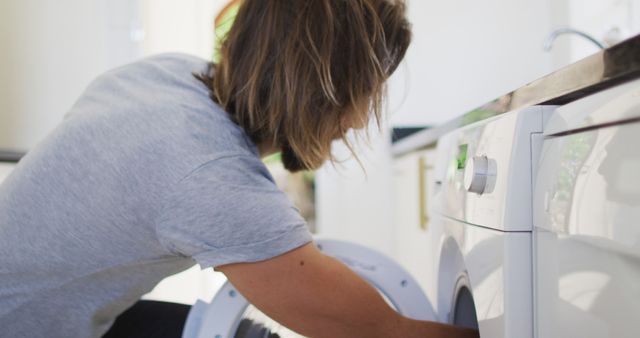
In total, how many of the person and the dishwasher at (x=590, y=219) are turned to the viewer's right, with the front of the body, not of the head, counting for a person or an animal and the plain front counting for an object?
1

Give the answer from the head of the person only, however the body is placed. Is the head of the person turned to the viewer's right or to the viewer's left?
to the viewer's right

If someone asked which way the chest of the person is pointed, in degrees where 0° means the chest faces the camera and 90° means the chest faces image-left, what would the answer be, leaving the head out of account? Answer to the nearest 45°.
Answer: approximately 270°

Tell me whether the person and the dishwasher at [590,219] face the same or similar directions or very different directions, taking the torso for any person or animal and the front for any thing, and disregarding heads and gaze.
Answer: very different directions

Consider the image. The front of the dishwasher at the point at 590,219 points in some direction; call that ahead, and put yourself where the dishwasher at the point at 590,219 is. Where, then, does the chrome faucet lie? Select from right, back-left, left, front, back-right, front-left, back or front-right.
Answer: back-right
